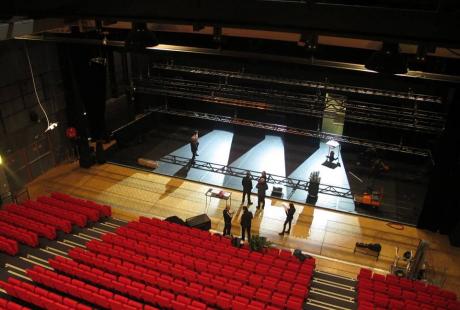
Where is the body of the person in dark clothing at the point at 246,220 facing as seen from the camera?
away from the camera

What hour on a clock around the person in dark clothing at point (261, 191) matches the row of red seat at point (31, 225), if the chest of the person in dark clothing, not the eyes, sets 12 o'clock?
The row of red seat is roughly at 2 o'clock from the person in dark clothing.

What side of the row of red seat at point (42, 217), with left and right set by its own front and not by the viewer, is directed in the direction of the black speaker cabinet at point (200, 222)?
right

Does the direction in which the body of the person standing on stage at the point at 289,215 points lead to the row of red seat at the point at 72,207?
yes

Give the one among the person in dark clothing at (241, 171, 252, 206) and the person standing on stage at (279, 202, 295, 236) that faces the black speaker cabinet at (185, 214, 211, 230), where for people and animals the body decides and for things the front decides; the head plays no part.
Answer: the person standing on stage

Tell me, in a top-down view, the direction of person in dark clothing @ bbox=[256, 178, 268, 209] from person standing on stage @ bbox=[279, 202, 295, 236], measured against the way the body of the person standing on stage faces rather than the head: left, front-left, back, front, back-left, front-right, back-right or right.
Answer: front-right

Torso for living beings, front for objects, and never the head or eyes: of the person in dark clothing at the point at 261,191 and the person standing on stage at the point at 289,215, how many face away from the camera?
0

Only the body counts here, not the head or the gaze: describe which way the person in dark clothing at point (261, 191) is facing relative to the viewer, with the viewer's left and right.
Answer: facing the viewer

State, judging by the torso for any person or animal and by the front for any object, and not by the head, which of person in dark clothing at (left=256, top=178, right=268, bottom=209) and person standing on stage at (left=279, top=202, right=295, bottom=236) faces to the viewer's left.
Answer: the person standing on stage

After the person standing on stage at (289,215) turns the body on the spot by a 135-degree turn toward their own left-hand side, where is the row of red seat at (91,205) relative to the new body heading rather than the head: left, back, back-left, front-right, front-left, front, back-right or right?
back-right

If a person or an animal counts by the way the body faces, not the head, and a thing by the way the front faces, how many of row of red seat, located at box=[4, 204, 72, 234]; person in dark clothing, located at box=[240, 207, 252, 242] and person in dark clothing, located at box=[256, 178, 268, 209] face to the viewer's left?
0

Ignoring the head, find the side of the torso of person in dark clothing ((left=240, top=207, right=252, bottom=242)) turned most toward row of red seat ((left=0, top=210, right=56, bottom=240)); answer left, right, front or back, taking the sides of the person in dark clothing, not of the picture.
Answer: left

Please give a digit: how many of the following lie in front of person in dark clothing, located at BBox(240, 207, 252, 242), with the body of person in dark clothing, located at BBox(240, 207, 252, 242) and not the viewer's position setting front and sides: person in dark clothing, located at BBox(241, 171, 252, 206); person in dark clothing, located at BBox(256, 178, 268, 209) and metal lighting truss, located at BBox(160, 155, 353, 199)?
3

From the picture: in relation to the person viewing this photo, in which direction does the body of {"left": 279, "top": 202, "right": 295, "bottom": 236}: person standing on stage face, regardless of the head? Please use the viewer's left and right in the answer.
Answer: facing to the left of the viewer
